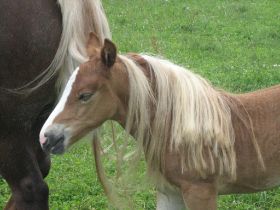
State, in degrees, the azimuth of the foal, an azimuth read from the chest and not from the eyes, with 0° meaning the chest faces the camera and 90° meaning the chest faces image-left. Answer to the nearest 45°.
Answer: approximately 90°
